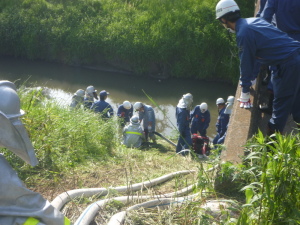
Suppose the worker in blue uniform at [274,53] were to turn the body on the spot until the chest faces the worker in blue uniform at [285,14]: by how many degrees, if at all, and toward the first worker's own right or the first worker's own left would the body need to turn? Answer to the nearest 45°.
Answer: approximately 90° to the first worker's own right

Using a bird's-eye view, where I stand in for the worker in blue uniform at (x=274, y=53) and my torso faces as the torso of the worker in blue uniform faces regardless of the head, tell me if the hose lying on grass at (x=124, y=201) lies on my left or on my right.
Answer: on my left

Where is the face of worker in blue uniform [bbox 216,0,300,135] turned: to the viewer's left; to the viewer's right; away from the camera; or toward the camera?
to the viewer's left

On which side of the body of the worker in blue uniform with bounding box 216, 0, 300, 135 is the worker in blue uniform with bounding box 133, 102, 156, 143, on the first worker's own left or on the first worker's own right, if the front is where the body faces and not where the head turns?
on the first worker's own right

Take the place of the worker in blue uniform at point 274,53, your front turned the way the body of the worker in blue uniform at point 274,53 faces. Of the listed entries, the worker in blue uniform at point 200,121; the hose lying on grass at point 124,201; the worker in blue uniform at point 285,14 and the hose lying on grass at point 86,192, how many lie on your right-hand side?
2

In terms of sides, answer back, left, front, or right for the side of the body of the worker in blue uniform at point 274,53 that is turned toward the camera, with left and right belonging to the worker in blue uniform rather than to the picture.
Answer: left

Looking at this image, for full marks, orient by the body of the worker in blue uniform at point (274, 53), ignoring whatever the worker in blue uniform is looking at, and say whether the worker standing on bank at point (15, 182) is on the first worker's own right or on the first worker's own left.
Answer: on the first worker's own left

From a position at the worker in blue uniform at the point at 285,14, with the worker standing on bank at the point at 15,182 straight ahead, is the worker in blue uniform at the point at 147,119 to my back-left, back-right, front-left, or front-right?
back-right

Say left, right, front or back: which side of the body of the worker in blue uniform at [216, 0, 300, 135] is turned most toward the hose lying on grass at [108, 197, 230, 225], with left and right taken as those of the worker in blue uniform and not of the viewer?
left
